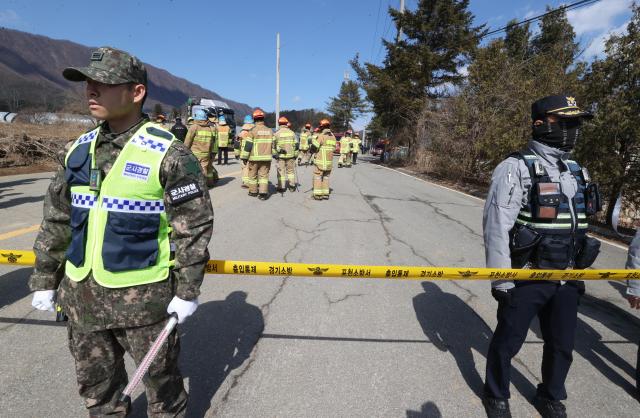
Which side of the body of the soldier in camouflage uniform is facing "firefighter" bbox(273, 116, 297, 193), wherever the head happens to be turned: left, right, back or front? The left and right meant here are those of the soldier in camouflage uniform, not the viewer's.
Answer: back

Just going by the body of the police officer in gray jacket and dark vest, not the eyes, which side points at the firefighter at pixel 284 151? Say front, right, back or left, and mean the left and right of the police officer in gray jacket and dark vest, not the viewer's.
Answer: back

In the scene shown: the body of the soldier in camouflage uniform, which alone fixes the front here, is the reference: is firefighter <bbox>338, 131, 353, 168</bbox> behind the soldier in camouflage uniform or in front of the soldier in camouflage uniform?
behind

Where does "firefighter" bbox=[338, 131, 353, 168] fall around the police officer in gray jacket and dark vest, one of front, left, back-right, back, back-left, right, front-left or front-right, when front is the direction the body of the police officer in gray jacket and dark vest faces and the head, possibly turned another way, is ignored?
back

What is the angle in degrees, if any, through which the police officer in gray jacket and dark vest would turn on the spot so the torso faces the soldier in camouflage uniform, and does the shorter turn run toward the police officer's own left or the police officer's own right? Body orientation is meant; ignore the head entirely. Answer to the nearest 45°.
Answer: approximately 90° to the police officer's own right

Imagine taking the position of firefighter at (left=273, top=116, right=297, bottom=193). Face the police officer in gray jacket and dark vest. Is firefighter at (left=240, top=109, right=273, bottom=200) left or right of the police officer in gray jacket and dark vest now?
right

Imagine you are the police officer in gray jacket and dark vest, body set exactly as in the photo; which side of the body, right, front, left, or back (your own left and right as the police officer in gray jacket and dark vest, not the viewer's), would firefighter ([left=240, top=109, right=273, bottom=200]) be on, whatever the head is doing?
back

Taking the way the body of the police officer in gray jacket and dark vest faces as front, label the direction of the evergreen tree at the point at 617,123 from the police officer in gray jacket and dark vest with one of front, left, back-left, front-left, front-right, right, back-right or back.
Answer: back-left

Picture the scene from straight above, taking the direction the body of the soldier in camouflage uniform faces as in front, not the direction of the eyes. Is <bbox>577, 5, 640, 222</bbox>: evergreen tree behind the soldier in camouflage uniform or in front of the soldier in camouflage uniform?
behind

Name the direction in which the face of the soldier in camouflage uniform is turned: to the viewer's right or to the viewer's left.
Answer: to the viewer's left

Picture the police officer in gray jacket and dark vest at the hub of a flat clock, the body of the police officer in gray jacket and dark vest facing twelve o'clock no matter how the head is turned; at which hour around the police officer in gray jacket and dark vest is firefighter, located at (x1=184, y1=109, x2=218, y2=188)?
The firefighter is roughly at 5 o'clock from the police officer in gray jacket and dark vest.

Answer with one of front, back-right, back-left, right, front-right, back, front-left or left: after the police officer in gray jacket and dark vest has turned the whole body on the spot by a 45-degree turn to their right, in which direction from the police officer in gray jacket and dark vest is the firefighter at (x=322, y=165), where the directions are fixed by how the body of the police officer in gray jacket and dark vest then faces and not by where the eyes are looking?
back-right

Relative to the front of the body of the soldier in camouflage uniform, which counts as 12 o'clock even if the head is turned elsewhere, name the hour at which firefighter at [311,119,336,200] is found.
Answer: The firefighter is roughly at 6 o'clock from the soldier in camouflage uniform.
